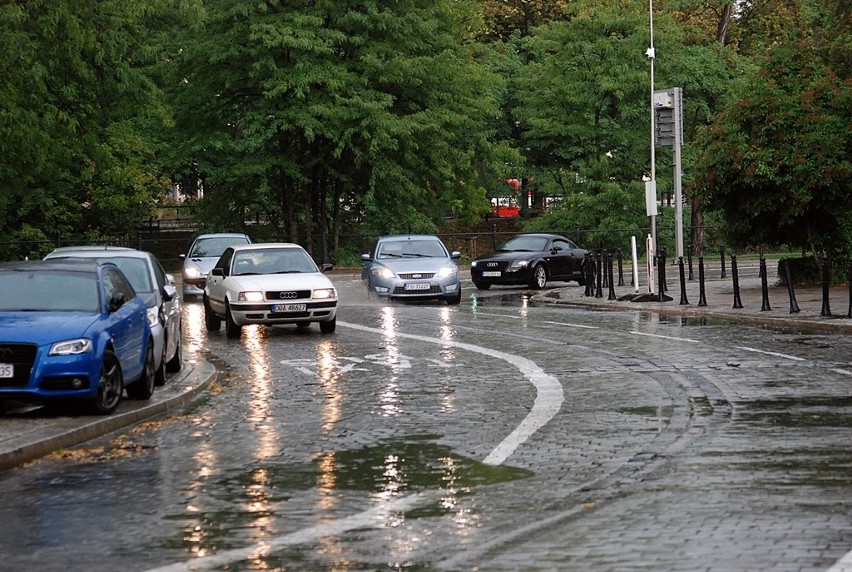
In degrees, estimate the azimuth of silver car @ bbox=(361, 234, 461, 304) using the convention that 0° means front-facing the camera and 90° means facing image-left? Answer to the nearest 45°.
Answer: approximately 0°

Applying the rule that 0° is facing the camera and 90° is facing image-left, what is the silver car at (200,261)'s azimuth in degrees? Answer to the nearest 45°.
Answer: approximately 0°

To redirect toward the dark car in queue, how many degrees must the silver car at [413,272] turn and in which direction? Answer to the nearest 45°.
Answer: approximately 135° to its left

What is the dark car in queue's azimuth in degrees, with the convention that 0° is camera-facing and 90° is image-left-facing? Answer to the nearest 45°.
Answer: approximately 45°

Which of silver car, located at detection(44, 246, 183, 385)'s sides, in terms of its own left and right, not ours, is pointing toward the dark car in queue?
back

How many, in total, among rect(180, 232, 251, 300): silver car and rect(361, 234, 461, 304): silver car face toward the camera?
2

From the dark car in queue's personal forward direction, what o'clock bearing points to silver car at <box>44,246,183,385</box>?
The silver car is roughly at 11 o'clock from the dark car in queue.

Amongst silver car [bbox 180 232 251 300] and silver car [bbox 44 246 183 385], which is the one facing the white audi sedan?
silver car [bbox 180 232 251 300]

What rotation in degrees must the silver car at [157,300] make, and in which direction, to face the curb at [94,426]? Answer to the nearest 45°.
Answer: approximately 45° to its left

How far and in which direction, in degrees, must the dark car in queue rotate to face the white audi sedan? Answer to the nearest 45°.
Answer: approximately 45° to its left

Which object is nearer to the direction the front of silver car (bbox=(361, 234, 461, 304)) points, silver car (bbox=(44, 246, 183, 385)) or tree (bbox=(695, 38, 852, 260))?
the silver car
